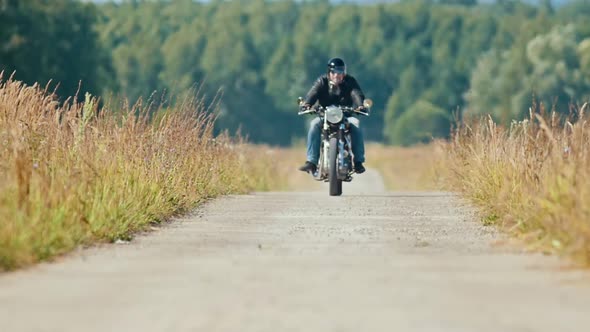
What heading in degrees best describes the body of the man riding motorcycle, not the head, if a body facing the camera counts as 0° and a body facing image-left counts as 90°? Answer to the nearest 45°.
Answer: approximately 0°
